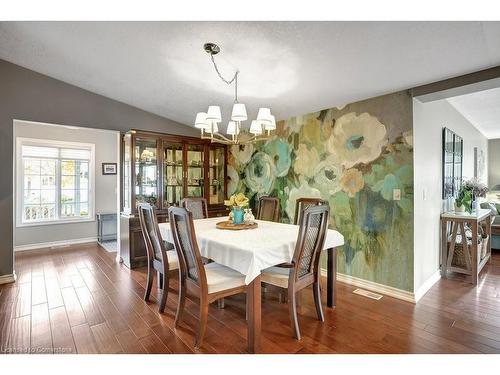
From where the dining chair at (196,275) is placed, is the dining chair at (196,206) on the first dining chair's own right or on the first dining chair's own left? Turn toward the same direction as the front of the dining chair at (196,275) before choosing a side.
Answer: on the first dining chair's own left

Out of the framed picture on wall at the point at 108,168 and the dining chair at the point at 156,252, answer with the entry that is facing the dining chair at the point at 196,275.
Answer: the framed picture on wall

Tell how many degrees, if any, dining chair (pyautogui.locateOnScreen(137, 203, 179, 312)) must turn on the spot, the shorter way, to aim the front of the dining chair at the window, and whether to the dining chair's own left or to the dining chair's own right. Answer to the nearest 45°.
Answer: approximately 90° to the dining chair's own left

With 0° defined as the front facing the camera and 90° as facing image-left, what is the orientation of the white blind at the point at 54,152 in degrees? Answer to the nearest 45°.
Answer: approximately 0°

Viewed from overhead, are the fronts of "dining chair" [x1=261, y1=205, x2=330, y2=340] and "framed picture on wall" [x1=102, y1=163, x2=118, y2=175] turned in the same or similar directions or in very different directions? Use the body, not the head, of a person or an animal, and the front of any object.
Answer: very different directions

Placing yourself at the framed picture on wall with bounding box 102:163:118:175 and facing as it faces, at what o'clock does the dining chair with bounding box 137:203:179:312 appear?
The dining chair is roughly at 12 o'clock from the framed picture on wall.

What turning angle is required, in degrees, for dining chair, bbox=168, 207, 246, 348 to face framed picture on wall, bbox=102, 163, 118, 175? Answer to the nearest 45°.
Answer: approximately 90° to its left

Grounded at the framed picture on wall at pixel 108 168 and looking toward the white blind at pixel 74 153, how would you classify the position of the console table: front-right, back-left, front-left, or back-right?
back-left

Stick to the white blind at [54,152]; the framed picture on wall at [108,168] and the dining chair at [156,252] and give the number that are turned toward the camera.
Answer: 2

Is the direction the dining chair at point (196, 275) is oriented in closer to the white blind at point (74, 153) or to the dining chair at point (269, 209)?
the dining chair

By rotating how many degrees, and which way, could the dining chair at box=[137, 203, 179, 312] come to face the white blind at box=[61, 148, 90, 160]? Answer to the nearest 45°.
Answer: approximately 90° to its left

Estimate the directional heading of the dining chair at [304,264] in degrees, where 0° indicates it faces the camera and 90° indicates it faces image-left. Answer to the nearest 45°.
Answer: approximately 135°

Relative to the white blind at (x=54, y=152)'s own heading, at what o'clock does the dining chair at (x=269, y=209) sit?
The dining chair is roughly at 11 o'clock from the white blind.
